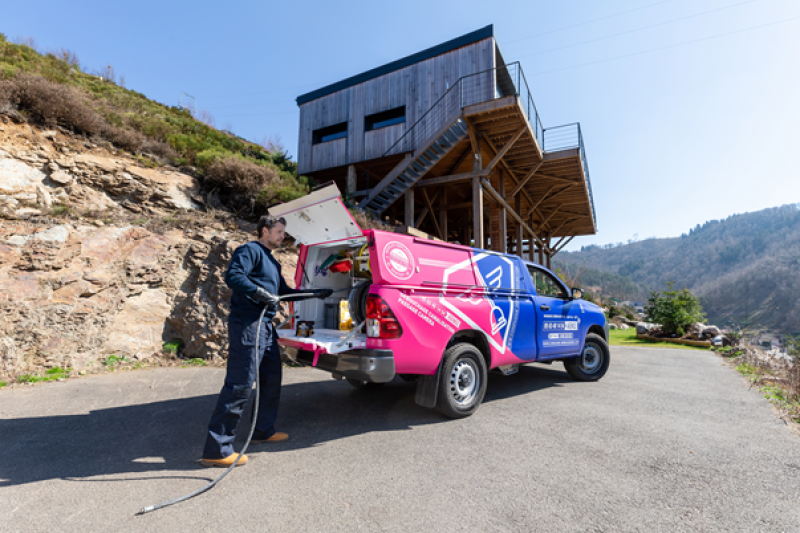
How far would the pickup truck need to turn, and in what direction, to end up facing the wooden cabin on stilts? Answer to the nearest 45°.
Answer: approximately 45° to its left

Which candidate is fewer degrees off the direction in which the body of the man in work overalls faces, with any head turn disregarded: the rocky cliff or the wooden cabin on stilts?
the wooden cabin on stilts

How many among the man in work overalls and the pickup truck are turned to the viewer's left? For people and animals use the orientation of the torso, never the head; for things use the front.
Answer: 0

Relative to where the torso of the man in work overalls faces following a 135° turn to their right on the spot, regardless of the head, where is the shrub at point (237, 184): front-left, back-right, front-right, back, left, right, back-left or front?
back-right

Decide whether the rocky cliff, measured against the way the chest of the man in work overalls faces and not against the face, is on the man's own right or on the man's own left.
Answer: on the man's own left

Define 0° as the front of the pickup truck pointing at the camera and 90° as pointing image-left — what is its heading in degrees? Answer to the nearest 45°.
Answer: approximately 225°

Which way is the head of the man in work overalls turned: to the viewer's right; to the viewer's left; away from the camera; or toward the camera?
to the viewer's right

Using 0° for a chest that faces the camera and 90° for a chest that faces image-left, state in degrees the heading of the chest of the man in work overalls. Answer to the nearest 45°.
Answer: approximately 270°

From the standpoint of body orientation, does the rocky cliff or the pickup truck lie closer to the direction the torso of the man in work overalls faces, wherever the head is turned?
the pickup truck
